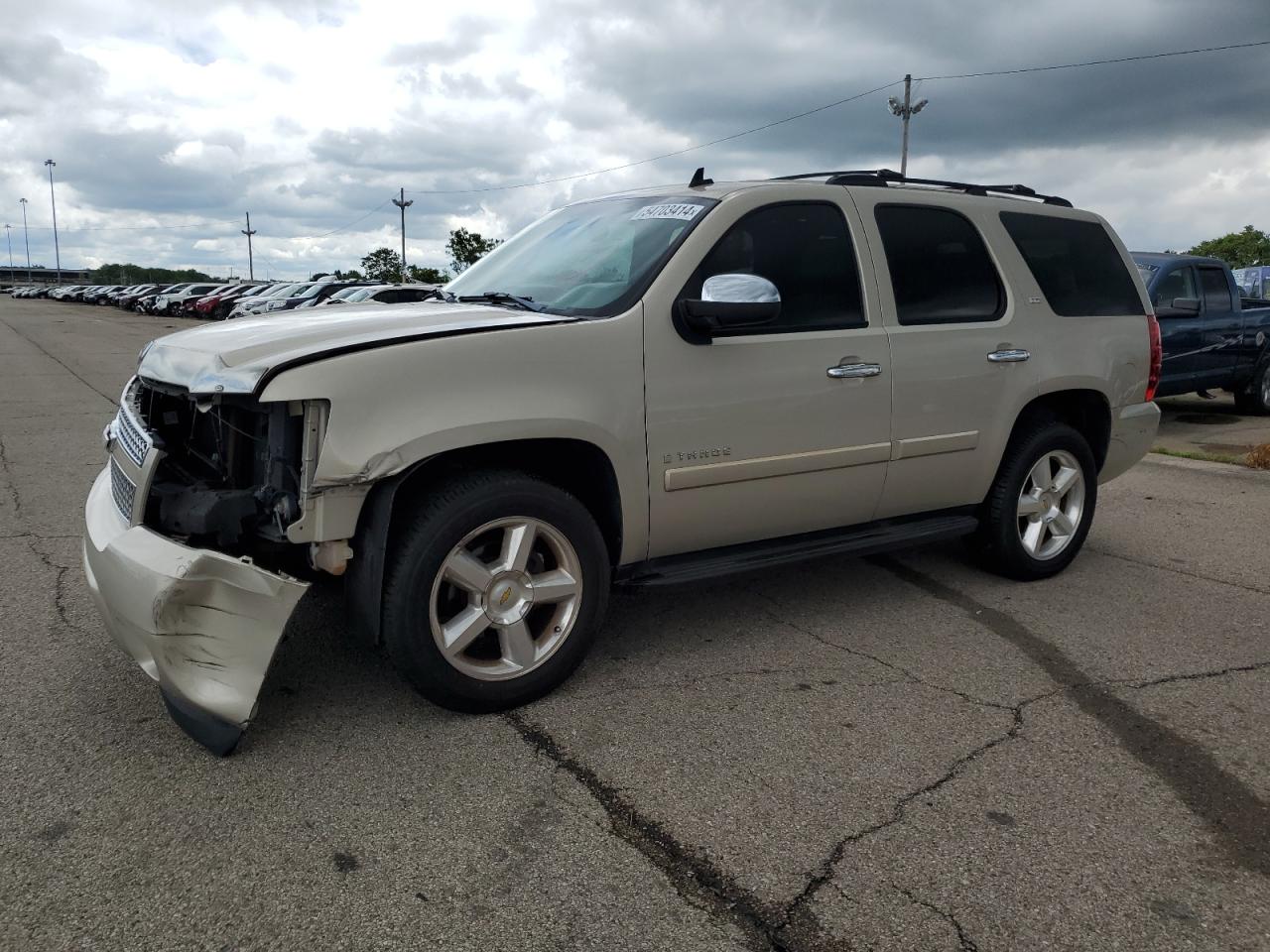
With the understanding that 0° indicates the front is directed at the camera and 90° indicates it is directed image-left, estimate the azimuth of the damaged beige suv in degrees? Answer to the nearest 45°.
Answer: approximately 45°

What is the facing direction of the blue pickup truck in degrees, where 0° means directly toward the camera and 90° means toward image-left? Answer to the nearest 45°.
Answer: approximately 45°

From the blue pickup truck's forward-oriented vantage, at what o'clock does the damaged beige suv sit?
The damaged beige suv is roughly at 11 o'clock from the blue pickup truck.

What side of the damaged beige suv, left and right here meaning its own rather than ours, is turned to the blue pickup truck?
back
